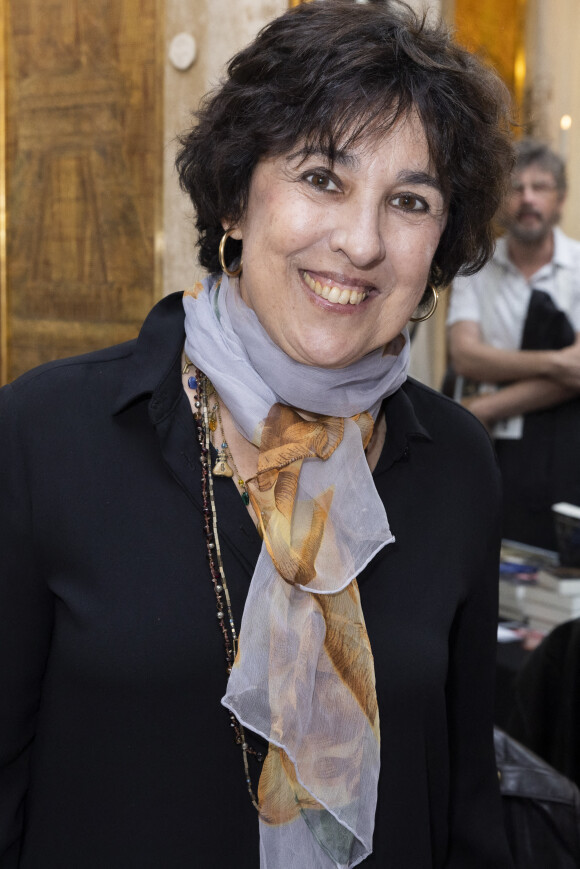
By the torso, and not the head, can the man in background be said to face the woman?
yes

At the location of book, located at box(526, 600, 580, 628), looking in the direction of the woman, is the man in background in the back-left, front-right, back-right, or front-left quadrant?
back-right

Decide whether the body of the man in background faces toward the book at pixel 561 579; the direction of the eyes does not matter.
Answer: yes

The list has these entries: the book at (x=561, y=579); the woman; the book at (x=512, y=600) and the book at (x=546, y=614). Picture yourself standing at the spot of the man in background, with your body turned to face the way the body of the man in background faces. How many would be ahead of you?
4

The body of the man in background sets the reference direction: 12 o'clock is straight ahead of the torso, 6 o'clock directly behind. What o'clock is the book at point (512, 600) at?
The book is roughly at 12 o'clock from the man in background.

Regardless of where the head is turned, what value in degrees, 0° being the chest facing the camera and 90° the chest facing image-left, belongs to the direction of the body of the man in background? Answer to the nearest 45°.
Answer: approximately 0°

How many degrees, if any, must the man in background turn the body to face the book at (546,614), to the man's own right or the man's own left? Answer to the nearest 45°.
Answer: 0° — they already face it

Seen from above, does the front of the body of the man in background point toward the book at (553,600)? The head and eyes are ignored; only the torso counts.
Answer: yes
